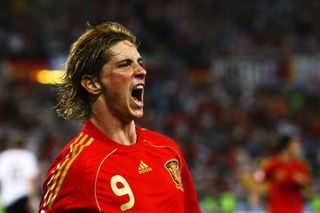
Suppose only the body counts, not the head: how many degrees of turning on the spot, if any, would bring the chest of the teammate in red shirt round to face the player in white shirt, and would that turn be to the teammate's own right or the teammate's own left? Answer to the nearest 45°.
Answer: approximately 135° to the teammate's own right

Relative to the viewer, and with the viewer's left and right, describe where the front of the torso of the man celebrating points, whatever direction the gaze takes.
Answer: facing the viewer and to the right of the viewer

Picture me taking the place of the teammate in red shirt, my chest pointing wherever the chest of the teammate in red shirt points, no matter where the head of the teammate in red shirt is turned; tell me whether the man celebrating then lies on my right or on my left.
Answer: on my right

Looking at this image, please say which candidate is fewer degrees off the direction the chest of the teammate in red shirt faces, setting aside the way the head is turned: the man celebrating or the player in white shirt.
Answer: the man celebrating

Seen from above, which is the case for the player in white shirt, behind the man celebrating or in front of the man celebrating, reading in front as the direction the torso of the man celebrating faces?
behind

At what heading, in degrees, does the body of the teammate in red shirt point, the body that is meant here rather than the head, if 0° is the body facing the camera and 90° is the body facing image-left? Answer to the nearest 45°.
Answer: approximately 315°
